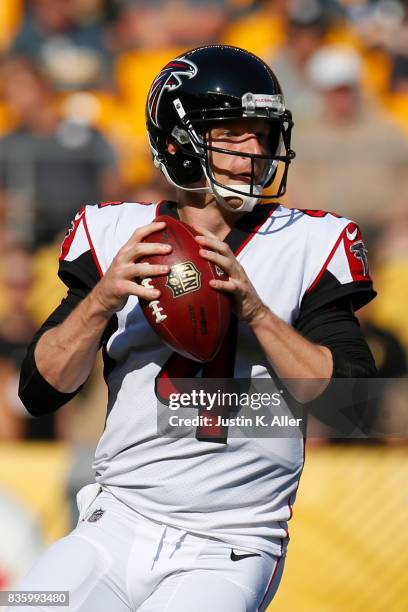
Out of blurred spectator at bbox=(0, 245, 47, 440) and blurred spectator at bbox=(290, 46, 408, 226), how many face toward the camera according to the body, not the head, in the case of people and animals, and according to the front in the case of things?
2

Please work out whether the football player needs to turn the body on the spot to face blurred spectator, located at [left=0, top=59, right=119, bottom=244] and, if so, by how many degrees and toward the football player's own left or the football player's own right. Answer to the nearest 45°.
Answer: approximately 180°

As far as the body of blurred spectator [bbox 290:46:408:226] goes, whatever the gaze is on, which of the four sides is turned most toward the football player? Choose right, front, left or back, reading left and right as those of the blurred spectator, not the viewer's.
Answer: front

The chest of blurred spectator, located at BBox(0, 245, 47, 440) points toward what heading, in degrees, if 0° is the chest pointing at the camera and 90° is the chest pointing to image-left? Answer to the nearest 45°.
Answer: approximately 0°

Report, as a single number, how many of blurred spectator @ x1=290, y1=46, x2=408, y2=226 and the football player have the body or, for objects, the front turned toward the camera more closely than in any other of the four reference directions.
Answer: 2

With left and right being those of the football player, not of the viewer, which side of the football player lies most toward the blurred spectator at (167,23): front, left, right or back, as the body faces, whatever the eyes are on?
back

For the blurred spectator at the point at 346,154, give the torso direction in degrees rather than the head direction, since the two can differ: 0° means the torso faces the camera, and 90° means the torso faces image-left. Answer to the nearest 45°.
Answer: approximately 0°

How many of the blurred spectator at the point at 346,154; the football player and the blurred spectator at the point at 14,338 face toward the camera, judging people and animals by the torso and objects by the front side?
3

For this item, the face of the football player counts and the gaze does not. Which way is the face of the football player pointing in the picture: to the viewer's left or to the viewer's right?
to the viewer's right

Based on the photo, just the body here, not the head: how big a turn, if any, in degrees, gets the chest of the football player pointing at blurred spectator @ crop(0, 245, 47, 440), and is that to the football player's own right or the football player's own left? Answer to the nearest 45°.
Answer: approximately 180°
